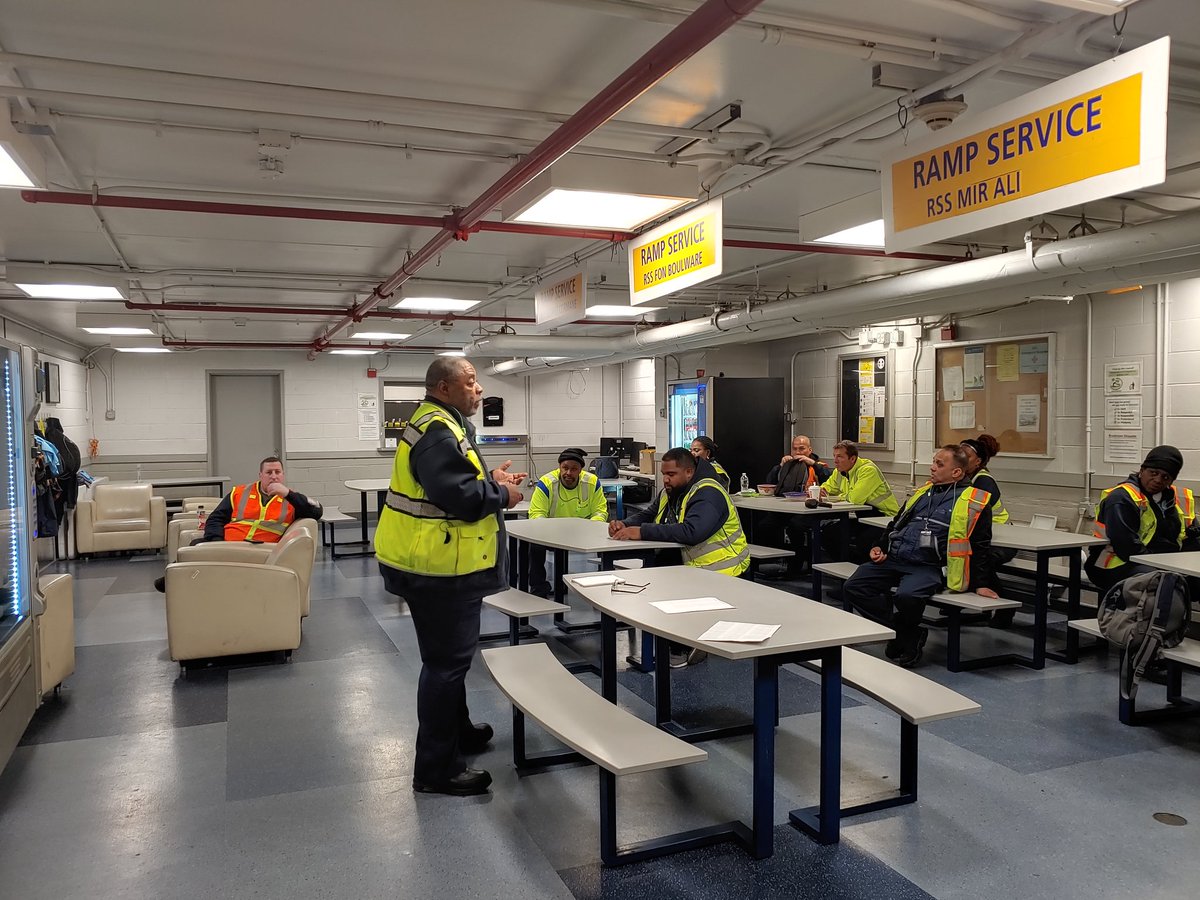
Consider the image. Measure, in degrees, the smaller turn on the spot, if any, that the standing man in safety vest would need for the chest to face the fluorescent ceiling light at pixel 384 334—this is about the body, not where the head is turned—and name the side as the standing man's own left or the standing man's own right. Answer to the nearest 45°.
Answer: approximately 90° to the standing man's own left

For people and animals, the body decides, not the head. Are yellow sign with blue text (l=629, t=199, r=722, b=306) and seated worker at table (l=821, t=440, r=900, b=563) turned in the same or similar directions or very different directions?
same or similar directions

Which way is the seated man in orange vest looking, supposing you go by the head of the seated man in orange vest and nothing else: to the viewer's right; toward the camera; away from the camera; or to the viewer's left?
toward the camera

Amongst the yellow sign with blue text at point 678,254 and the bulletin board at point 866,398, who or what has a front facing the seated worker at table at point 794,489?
the bulletin board

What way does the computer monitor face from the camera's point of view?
toward the camera

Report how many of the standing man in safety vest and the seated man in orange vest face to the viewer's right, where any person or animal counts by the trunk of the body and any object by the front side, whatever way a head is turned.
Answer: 1

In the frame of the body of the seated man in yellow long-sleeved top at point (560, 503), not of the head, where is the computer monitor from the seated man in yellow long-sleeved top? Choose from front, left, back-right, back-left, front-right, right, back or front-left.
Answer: back

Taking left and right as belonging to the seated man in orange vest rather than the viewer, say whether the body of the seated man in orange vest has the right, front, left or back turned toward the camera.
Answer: front

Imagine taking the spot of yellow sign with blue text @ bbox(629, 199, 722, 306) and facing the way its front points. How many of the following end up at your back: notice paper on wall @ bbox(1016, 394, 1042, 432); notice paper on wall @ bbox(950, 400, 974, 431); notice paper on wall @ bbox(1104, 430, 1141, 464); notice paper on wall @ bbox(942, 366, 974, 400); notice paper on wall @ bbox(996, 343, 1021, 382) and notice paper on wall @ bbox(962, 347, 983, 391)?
6

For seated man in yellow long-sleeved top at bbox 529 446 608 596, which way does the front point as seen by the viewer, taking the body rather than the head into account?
toward the camera

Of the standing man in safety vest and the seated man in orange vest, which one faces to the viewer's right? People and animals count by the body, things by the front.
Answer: the standing man in safety vest

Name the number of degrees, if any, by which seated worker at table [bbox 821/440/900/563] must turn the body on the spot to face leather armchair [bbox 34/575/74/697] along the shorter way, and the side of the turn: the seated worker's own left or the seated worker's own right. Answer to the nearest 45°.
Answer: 0° — they already face it

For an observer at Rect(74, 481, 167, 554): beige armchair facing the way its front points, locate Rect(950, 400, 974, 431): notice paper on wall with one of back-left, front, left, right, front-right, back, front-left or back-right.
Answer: front-left

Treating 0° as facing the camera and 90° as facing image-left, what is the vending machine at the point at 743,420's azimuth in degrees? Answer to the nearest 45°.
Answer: approximately 45°

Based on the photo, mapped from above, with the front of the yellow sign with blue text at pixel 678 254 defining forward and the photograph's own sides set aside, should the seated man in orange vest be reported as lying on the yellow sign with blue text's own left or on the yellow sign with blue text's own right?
on the yellow sign with blue text's own right

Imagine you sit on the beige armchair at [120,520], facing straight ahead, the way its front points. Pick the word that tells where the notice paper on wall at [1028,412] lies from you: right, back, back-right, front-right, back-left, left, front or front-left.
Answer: front-left
